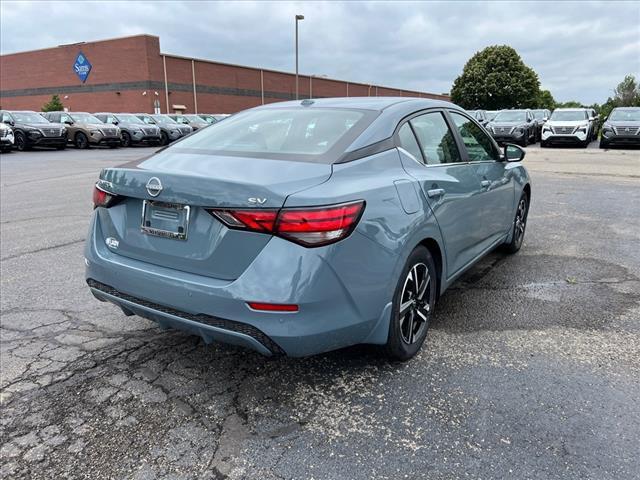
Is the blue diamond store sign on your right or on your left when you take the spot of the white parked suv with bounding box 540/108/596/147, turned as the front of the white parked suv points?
on your right

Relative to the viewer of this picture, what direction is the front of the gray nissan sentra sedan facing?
facing away from the viewer and to the right of the viewer

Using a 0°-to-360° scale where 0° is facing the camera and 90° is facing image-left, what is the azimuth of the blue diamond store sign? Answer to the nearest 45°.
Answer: approximately 0°

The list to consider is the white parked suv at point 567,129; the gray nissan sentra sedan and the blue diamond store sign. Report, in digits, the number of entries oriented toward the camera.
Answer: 2

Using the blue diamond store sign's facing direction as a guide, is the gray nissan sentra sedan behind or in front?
in front

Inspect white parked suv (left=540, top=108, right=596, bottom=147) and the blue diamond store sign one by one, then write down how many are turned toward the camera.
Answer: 2

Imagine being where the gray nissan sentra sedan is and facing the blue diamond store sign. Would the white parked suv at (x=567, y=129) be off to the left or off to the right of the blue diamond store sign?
right

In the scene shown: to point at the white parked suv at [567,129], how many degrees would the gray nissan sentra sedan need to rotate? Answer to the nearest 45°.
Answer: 0° — it already faces it

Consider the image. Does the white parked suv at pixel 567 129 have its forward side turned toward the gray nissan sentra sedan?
yes

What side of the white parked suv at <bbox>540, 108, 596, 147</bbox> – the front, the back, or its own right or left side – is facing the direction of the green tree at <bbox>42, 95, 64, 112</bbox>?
right

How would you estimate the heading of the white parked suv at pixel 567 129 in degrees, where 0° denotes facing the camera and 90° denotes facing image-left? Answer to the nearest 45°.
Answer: approximately 0°

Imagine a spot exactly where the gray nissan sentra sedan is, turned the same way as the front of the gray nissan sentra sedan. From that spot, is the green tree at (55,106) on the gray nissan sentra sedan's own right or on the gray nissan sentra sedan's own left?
on the gray nissan sentra sedan's own left

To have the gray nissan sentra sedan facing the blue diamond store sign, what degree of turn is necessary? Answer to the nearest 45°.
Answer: approximately 90° to its left
